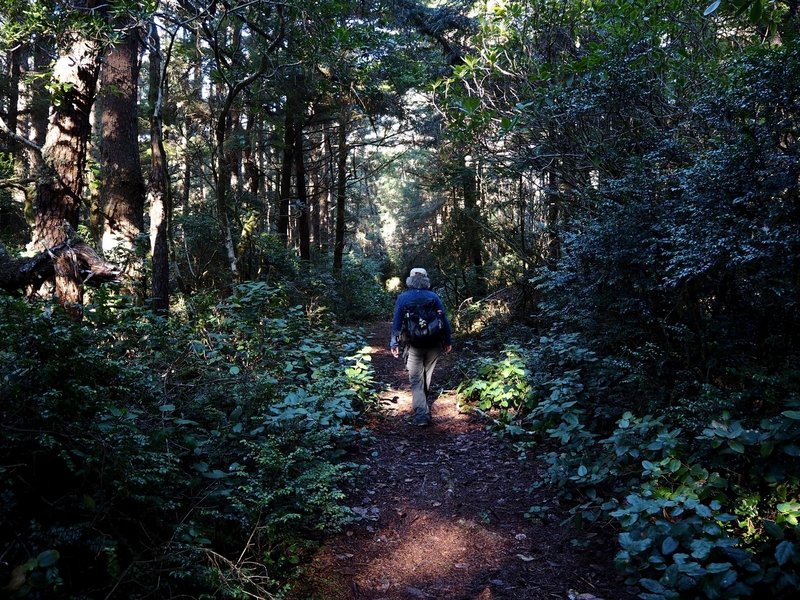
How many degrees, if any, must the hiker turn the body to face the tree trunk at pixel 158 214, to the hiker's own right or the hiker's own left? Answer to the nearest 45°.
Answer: approximately 90° to the hiker's own left

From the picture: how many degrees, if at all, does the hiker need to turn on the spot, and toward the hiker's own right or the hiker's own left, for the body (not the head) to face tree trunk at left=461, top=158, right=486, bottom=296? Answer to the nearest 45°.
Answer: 0° — they already face it

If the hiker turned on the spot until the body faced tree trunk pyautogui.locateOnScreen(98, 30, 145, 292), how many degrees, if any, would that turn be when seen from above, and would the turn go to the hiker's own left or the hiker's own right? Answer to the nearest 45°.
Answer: approximately 90° to the hiker's own left

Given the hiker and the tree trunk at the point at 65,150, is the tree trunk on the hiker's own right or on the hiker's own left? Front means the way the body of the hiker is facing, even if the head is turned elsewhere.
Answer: on the hiker's own left

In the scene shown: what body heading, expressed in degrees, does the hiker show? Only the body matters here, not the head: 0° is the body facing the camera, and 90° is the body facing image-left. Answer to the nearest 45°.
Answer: approximately 180°
